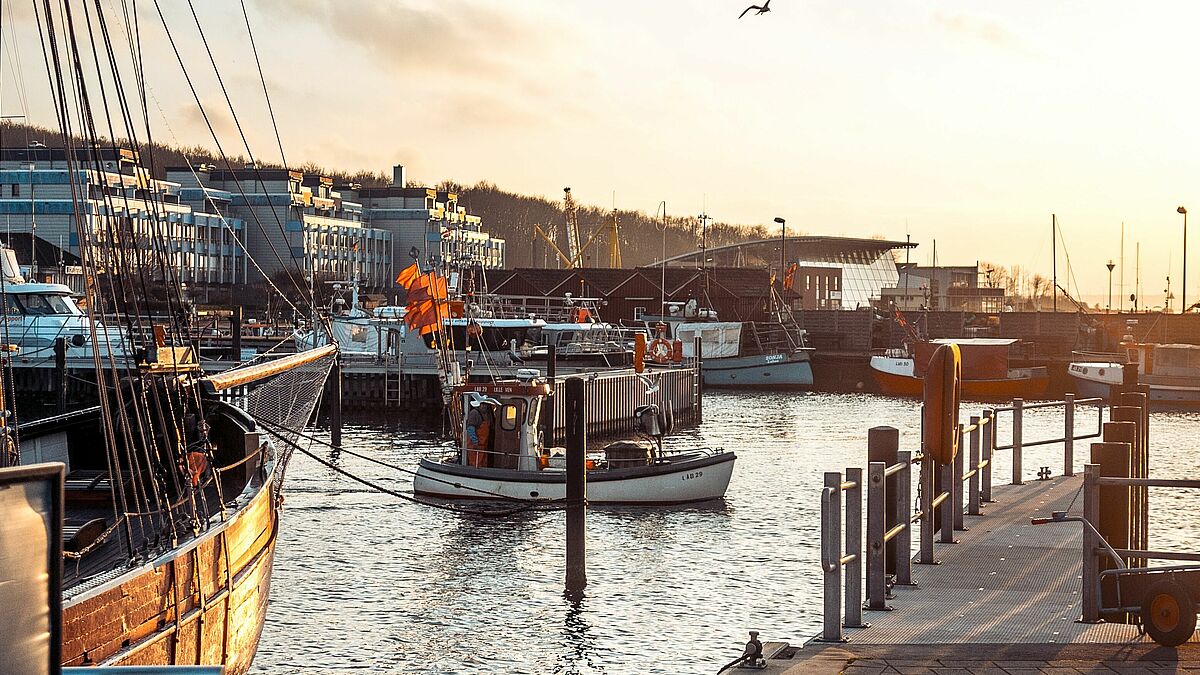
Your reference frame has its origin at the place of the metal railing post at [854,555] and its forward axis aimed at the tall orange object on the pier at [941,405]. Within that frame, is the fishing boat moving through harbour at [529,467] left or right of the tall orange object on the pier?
left

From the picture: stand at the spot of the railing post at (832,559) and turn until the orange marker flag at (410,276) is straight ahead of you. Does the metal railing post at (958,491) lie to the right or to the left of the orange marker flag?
right

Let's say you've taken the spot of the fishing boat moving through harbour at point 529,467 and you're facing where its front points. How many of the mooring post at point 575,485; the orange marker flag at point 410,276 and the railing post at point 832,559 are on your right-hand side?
2

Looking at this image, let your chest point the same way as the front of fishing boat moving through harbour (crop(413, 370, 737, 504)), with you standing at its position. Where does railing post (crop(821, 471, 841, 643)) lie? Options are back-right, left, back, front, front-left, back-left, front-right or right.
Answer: right

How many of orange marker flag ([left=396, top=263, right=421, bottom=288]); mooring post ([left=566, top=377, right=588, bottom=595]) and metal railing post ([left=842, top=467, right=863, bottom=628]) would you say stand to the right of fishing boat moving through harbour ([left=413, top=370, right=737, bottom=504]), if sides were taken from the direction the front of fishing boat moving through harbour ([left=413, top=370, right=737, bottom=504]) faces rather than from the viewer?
2

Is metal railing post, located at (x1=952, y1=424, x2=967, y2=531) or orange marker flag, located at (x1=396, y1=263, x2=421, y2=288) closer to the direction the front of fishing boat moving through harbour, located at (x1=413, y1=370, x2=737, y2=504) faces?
the metal railing post

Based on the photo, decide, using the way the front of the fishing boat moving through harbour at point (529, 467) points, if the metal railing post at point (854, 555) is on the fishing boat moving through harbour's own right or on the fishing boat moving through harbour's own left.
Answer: on the fishing boat moving through harbour's own right

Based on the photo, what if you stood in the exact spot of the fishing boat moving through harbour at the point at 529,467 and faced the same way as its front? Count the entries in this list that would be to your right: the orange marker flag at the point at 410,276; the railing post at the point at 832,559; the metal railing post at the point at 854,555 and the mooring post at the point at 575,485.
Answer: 3

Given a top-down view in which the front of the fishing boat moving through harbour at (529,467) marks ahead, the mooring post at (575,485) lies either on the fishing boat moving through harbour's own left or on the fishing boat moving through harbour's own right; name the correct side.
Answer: on the fishing boat moving through harbour's own right

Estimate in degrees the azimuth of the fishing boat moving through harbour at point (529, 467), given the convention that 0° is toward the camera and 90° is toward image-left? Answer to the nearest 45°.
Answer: approximately 270°
